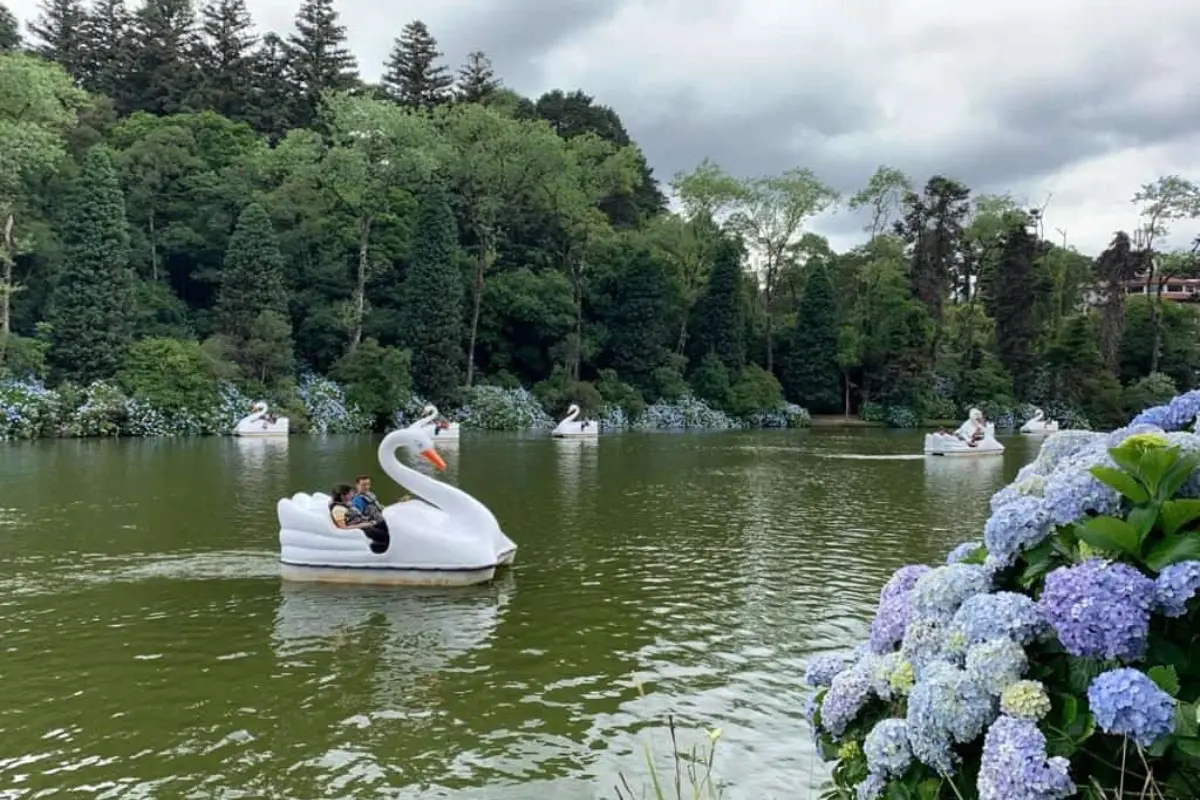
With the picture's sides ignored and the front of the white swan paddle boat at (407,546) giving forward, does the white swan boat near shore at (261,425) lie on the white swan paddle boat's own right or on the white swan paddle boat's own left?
on the white swan paddle boat's own left

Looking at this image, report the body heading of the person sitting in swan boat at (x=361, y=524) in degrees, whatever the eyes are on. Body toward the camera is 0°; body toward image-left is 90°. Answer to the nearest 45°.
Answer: approximately 270°

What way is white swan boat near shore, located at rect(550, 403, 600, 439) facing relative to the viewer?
to the viewer's left

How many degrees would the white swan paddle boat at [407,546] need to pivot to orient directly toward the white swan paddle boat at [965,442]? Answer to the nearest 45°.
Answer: approximately 45° to its left

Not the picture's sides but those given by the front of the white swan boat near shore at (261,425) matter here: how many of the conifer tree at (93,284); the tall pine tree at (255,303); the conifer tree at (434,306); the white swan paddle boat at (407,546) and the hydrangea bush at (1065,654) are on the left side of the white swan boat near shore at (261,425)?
2

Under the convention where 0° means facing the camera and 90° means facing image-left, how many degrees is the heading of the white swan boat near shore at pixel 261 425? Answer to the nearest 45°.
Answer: approximately 90°

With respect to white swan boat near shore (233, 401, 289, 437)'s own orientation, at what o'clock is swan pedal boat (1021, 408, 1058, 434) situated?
The swan pedal boat is roughly at 6 o'clock from the white swan boat near shore.

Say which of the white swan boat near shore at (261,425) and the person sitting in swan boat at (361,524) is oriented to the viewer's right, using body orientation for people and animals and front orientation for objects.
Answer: the person sitting in swan boat

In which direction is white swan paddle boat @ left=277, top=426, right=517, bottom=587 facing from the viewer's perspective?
to the viewer's right

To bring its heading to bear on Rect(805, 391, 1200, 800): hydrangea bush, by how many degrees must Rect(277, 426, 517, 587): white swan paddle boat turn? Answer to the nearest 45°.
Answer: approximately 90° to its right

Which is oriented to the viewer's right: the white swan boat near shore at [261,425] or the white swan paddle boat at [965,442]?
the white swan paddle boat

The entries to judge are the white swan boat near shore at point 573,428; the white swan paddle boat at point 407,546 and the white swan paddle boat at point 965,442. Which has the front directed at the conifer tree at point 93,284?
the white swan boat near shore

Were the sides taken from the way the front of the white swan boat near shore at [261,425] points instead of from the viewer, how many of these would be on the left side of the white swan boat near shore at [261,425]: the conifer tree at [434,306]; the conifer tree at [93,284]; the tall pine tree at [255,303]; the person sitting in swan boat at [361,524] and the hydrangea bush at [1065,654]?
2

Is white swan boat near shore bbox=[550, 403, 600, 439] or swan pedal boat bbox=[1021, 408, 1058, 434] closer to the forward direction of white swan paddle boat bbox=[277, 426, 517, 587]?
the swan pedal boat

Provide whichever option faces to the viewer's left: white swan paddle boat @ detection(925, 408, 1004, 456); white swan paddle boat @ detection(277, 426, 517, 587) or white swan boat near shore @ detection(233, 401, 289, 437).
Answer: the white swan boat near shore
